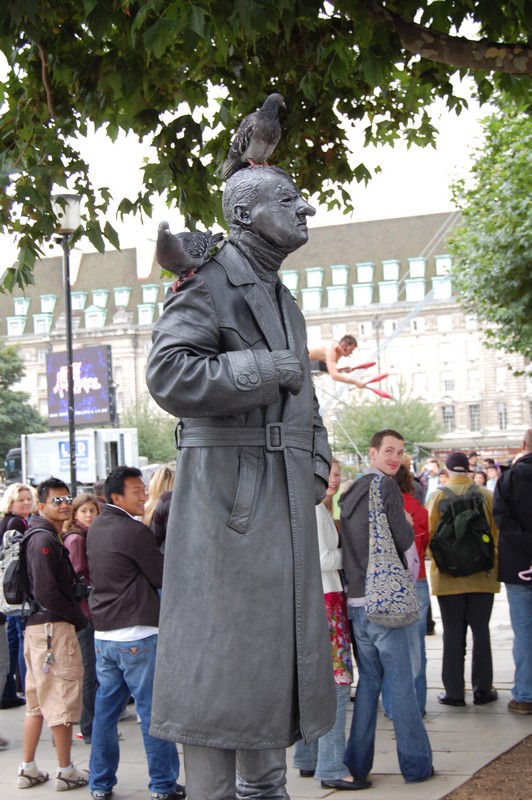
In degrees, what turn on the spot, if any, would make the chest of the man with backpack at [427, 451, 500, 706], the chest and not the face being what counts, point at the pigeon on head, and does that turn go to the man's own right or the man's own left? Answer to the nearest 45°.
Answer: approximately 180°

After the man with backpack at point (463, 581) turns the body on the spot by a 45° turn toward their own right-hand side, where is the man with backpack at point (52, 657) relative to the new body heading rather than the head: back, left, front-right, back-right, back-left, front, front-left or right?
back

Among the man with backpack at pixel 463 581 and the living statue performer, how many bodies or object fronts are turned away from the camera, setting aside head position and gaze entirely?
1

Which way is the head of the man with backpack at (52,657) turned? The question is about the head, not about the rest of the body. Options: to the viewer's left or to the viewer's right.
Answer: to the viewer's right

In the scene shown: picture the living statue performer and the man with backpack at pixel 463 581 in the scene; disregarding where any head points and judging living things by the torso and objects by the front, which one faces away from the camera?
the man with backpack

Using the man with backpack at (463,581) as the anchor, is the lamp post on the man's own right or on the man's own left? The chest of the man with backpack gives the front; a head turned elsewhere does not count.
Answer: on the man's own left

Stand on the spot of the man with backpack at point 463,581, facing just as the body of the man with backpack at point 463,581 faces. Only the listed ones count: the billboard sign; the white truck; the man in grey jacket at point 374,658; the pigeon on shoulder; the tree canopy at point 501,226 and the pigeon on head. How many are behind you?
3

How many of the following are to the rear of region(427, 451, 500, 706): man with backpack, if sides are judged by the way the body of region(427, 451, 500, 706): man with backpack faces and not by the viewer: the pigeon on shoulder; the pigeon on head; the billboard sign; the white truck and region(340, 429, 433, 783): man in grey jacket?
3

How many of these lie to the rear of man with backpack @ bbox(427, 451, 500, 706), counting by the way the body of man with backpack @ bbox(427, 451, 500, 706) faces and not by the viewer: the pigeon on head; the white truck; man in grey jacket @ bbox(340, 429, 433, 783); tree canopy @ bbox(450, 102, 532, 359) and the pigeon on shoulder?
3

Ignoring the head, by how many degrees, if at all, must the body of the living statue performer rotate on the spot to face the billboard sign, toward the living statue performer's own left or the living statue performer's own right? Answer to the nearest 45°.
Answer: approximately 135° to the living statue performer's own left

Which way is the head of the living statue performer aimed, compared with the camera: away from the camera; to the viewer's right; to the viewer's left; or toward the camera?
to the viewer's right

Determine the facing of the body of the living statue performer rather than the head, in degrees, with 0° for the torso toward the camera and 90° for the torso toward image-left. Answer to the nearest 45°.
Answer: approximately 315°

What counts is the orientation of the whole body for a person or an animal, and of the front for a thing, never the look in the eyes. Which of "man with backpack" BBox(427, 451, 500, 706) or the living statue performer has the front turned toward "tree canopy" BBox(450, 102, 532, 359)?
the man with backpack

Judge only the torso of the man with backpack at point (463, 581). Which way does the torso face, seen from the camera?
away from the camera
